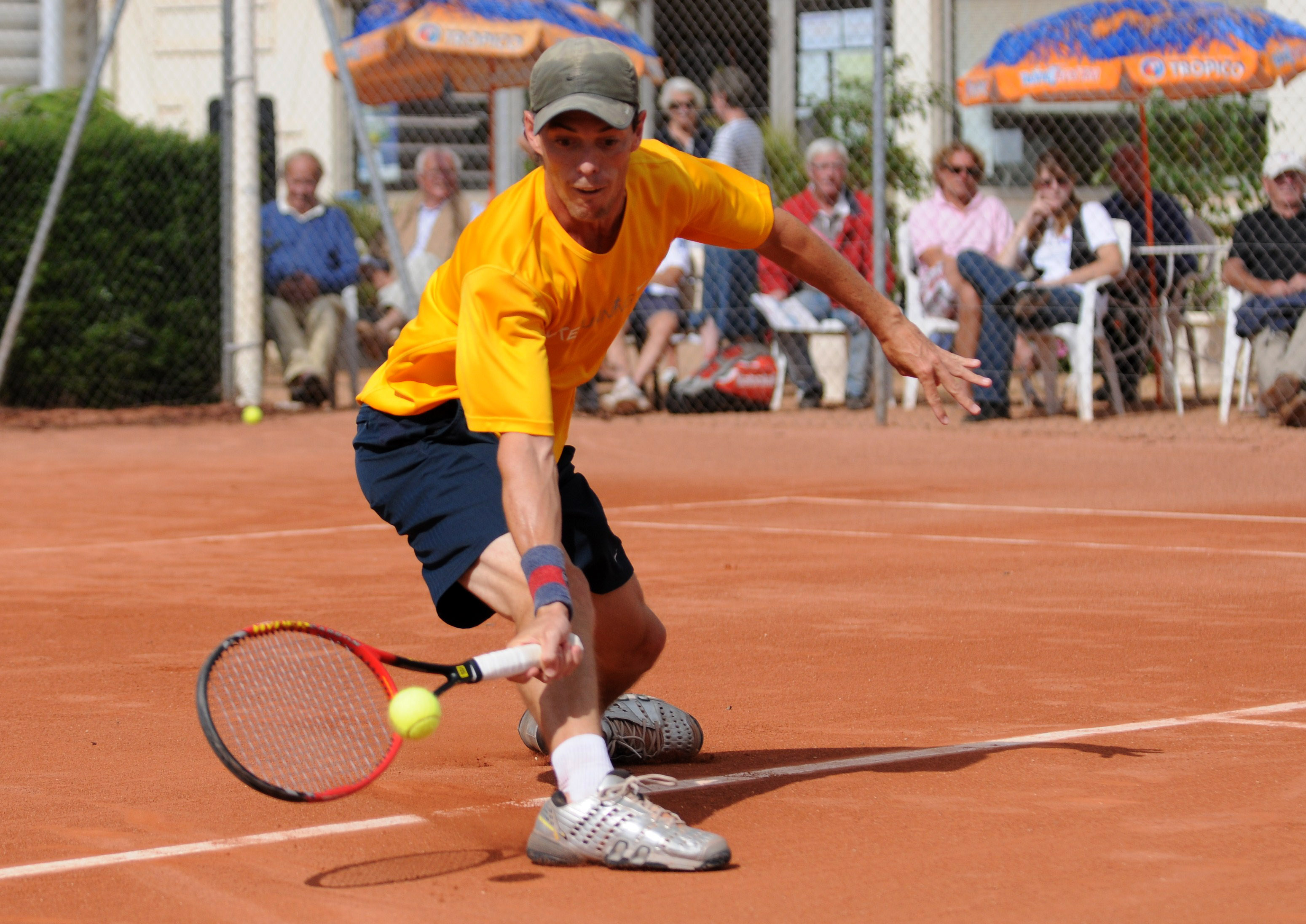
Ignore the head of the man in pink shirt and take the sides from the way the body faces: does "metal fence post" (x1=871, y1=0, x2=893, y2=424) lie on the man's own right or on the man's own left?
on the man's own right

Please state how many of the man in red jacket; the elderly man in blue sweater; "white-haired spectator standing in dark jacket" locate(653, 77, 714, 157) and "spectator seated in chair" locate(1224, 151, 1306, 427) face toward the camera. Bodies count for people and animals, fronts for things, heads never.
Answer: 4

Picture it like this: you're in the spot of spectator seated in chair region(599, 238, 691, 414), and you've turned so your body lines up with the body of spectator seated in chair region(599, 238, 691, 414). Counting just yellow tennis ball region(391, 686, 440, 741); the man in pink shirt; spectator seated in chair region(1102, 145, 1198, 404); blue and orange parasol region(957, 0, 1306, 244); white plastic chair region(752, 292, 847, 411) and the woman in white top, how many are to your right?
0

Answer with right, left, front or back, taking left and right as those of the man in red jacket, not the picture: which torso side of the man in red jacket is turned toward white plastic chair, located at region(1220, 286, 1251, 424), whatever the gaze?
left

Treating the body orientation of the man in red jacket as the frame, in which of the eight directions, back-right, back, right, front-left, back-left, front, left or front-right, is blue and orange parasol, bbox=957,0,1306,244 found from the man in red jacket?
left

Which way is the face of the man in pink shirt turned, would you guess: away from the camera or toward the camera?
toward the camera

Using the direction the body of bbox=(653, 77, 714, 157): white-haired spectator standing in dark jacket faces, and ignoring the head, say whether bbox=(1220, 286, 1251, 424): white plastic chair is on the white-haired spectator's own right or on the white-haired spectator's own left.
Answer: on the white-haired spectator's own left

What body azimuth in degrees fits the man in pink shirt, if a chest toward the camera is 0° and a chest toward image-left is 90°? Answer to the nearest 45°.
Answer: approximately 0°

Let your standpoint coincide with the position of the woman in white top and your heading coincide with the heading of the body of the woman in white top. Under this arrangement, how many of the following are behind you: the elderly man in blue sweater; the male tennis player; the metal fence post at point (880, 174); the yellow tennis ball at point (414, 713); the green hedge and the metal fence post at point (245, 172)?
0

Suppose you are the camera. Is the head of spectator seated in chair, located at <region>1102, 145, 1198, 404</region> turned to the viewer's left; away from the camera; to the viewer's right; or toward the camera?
toward the camera

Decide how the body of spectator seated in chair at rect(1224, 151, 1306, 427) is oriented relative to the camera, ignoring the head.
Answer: toward the camera

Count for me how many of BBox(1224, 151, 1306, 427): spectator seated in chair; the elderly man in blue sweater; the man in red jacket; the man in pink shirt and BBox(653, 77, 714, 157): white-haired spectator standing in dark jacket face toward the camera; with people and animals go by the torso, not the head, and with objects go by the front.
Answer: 5

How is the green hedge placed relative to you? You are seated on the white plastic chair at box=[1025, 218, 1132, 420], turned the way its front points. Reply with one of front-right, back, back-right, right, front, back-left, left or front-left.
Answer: front-right

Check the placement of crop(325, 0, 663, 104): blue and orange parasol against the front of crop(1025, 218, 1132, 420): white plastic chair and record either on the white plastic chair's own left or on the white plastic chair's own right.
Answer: on the white plastic chair's own right

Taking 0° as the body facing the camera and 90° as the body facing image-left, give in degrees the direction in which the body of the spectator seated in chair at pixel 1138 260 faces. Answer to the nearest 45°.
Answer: approximately 45°

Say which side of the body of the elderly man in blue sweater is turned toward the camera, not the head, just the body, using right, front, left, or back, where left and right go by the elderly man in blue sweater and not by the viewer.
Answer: front

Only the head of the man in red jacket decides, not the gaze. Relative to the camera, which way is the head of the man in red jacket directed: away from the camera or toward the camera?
toward the camera

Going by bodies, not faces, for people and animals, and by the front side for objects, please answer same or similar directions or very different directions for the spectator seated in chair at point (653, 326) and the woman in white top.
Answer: same or similar directions

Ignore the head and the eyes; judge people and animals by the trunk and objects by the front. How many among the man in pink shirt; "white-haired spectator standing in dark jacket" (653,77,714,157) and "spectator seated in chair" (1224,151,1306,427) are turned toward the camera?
3
